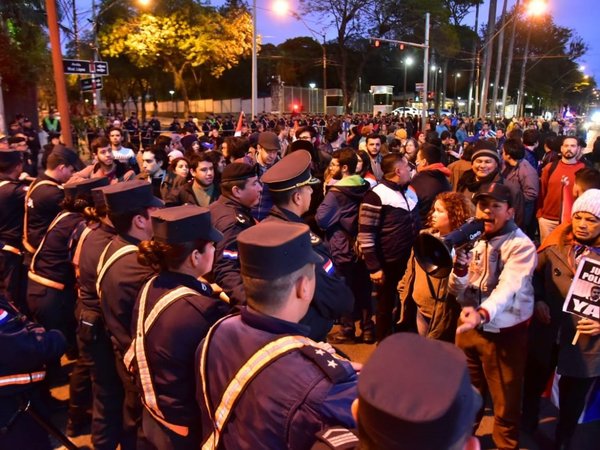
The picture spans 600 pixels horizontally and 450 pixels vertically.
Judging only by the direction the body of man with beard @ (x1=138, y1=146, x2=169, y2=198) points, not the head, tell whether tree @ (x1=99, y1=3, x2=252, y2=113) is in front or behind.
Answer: behind

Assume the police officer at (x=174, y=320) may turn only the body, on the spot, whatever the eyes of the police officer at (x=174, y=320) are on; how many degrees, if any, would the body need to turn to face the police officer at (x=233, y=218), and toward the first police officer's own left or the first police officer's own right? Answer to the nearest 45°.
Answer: approximately 45° to the first police officer's own left

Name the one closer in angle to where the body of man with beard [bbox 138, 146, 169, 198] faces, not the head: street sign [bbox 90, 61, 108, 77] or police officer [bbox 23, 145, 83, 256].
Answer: the police officer

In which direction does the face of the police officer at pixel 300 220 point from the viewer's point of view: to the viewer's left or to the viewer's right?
to the viewer's right

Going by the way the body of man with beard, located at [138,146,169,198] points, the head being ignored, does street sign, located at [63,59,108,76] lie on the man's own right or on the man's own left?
on the man's own right

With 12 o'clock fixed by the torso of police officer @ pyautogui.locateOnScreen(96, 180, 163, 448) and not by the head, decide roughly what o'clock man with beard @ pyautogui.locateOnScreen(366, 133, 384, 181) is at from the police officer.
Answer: The man with beard is roughly at 12 o'clock from the police officer.

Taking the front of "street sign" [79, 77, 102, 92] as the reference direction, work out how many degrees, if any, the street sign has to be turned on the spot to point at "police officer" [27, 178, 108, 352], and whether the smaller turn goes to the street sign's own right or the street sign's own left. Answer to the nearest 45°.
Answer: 0° — it already faces them

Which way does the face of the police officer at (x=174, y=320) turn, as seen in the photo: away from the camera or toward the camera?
away from the camera

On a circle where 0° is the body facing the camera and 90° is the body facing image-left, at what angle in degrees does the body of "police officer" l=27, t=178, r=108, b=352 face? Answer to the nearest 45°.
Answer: approximately 225°

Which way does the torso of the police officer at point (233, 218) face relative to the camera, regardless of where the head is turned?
to the viewer's right

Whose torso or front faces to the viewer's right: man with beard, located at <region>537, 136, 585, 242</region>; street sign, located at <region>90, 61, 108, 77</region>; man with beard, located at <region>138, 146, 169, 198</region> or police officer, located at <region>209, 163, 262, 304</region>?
the police officer

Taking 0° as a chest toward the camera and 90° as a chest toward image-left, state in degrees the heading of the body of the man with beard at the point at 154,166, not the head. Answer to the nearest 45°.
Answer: approximately 45°

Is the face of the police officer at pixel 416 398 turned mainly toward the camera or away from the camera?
away from the camera
